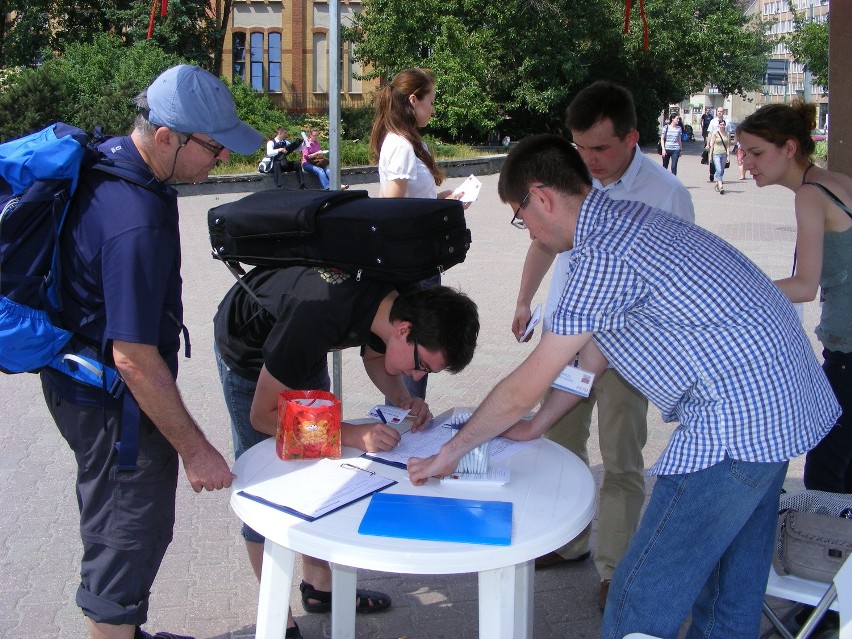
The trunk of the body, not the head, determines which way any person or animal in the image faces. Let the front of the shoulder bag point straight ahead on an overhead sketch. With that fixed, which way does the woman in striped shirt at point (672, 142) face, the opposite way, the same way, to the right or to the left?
the same way

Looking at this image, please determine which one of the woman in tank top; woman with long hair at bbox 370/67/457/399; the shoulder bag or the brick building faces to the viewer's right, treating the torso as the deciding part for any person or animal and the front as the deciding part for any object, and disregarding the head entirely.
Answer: the woman with long hair

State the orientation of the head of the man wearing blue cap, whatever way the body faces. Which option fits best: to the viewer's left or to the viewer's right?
to the viewer's right

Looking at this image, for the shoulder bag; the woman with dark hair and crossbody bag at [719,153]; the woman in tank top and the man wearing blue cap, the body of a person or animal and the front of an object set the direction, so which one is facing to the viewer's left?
the woman in tank top

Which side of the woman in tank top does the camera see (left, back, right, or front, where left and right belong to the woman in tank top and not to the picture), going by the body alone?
left

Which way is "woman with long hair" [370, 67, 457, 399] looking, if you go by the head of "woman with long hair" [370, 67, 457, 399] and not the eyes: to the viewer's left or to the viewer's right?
to the viewer's right

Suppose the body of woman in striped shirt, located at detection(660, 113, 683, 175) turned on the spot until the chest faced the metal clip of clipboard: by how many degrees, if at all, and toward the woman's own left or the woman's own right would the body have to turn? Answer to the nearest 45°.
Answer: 0° — they already face it

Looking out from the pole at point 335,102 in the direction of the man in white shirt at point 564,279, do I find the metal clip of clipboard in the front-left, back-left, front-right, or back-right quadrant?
front-right

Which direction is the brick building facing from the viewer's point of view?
toward the camera

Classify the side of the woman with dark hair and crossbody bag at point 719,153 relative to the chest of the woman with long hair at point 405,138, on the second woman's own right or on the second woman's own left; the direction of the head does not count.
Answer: on the second woman's own left

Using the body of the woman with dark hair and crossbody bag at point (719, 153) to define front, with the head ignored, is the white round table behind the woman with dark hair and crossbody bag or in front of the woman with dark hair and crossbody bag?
in front

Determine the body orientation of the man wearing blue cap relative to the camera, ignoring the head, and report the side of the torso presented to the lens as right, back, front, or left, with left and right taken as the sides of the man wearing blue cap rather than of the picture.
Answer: right

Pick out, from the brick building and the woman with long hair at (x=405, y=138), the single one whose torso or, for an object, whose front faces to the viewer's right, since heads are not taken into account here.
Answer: the woman with long hair

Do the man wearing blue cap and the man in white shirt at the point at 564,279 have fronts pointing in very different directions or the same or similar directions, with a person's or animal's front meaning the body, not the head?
very different directions

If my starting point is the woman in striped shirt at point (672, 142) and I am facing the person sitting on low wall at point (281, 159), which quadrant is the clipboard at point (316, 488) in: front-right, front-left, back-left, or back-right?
front-left

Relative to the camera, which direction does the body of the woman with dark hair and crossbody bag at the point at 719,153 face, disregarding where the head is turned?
toward the camera
